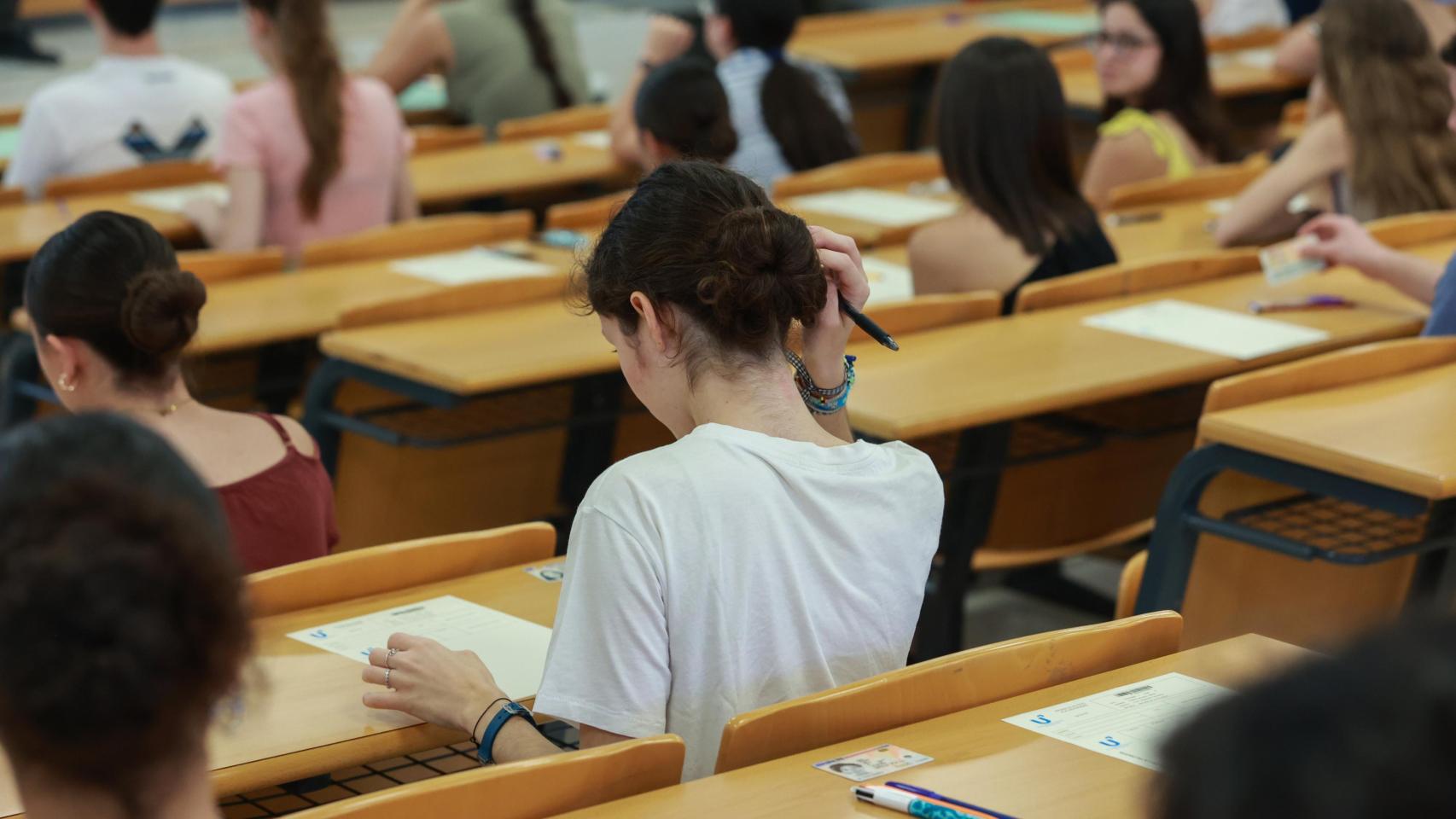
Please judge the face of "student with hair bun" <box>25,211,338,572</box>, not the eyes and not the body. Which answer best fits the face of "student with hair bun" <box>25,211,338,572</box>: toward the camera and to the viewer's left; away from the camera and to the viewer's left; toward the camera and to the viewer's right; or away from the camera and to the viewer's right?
away from the camera and to the viewer's left

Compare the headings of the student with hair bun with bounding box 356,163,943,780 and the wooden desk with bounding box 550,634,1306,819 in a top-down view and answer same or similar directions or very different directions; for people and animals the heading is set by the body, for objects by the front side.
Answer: very different directions

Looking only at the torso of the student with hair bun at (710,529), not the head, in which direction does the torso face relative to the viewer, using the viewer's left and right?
facing away from the viewer and to the left of the viewer

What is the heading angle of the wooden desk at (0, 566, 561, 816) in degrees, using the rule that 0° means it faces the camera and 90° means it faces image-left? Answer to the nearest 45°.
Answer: approximately 315°

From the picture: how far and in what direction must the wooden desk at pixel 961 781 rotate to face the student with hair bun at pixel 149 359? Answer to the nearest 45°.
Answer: approximately 180°

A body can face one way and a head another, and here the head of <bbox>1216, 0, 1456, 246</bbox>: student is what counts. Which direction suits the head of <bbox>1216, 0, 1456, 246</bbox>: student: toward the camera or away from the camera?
away from the camera

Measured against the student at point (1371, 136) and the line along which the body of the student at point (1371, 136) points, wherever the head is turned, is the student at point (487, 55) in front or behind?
in front

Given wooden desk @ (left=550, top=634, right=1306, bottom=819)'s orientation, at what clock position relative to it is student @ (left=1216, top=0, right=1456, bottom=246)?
The student is roughly at 8 o'clock from the wooden desk.

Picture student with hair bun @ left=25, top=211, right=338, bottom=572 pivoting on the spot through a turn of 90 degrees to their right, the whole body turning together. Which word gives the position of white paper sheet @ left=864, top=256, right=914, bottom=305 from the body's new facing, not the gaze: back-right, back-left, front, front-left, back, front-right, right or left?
front

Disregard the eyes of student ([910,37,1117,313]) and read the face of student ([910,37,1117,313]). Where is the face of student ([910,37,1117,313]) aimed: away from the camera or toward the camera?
away from the camera

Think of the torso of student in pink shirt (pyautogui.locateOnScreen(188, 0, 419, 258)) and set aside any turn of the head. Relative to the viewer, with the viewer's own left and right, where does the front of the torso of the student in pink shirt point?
facing away from the viewer and to the left of the viewer

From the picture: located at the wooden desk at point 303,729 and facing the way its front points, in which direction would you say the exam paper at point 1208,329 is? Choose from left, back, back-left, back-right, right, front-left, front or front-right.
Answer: left

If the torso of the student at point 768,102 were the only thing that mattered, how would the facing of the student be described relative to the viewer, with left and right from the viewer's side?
facing away from the viewer and to the left of the viewer

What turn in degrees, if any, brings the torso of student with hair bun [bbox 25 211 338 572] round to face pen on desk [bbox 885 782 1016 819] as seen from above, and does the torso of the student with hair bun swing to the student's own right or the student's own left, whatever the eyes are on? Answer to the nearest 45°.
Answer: approximately 180°

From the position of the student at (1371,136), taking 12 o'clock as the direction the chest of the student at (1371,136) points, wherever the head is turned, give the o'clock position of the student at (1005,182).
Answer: the student at (1005,182) is roughly at 9 o'clock from the student at (1371,136).
